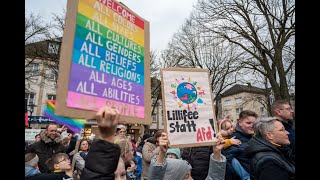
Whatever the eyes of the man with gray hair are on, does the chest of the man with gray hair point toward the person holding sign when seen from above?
no
